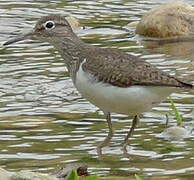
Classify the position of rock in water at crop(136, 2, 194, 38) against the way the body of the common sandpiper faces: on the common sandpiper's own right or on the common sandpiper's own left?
on the common sandpiper's own right

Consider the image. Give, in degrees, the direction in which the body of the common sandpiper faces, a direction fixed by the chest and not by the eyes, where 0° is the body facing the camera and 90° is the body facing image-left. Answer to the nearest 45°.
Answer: approximately 90°
